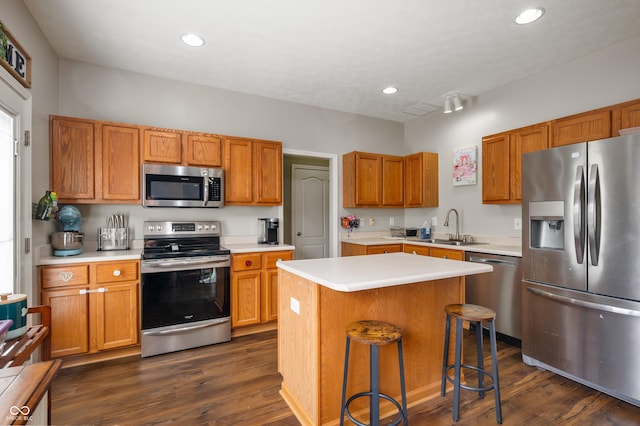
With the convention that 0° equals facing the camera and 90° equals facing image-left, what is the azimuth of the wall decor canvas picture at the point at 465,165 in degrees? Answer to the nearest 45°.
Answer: approximately 45°

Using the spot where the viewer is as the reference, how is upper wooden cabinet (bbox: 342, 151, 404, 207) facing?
facing the viewer and to the right of the viewer

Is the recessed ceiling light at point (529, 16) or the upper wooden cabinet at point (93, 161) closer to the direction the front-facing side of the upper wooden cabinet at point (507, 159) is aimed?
the upper wooden cabinet

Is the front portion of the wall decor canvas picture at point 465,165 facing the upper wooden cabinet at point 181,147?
yes

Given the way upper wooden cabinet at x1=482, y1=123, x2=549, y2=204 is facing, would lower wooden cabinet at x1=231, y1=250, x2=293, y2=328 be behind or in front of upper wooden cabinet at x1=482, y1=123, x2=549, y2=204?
in front

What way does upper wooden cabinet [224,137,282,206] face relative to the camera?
toward the camera

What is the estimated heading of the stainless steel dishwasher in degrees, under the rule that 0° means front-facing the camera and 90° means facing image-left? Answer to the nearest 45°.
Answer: approximately 45°

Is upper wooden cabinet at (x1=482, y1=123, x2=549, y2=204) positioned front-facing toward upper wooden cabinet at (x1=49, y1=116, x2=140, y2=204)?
yes

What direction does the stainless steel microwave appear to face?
toward the camera

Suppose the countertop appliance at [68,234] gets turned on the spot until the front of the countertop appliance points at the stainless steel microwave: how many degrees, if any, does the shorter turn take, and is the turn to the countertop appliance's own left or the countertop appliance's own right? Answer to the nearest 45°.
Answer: approximately 90° to the countertop appliance's own left

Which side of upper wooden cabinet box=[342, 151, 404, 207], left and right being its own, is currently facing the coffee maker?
right

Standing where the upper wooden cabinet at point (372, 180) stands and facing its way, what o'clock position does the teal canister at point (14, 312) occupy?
The teal canister is roughly at 2 o'clock from the upper wooden cabinet.

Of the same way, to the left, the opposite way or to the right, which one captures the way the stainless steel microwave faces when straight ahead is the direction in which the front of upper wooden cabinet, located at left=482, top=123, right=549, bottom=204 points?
to the left

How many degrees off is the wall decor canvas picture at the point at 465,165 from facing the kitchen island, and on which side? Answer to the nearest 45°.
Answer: approximately 45° to its left

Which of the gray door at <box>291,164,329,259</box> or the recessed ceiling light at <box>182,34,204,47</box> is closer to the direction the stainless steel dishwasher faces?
the recessed ceiling light

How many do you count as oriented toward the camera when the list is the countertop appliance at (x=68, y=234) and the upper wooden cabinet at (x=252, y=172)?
2

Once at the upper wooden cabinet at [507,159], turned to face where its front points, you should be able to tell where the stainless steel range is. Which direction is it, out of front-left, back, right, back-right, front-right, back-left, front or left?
front

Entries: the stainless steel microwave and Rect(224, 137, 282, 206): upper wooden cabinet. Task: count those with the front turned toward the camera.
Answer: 2
